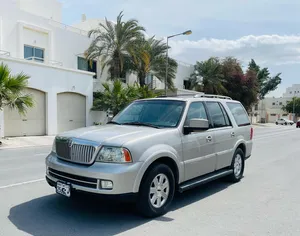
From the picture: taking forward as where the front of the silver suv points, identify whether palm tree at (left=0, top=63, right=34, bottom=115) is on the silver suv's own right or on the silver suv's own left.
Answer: on the silver suv's own right

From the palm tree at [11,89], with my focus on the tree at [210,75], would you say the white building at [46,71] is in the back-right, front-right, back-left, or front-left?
front-left

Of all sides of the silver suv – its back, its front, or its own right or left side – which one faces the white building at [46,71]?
right

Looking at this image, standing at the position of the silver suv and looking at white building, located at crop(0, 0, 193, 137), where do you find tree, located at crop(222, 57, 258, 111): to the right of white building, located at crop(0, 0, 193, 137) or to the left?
right

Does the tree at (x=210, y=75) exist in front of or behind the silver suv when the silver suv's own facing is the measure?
behind

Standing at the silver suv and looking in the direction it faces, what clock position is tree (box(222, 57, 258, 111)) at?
The tree is roughly at 5 o'clock from the silver suv.

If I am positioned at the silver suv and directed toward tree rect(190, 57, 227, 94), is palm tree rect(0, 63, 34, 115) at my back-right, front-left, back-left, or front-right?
front-left

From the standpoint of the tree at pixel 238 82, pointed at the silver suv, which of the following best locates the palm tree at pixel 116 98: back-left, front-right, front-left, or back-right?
front-right

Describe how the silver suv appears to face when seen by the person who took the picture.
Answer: facing the viewer and to the left of the viewer

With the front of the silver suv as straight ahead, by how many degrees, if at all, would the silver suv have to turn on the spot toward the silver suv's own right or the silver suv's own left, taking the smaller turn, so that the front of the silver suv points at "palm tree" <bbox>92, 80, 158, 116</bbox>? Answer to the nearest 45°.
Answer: approximately 135° to the silver suv's own right

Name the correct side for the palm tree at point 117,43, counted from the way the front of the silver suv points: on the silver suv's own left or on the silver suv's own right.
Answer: on the silver suv's own right

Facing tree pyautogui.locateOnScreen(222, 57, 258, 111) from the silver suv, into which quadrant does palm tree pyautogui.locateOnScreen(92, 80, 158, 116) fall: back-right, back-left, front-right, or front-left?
front-left

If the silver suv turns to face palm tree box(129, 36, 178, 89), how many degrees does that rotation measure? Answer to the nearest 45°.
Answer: approximately 135° to its right
